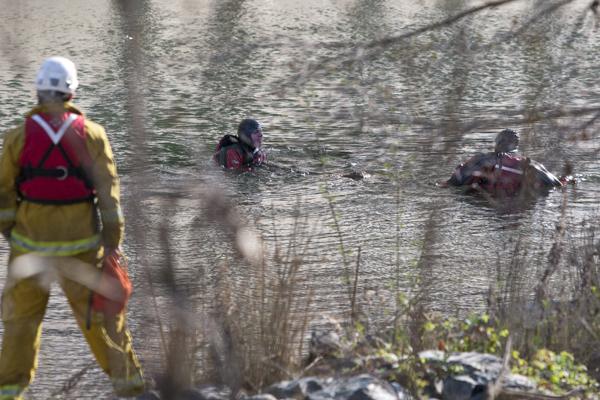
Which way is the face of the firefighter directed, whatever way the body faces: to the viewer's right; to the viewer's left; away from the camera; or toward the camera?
away from the camera

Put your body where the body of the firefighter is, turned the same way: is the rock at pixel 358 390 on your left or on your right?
on your right

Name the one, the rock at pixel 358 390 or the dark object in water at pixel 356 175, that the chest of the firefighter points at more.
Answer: the dark object in water

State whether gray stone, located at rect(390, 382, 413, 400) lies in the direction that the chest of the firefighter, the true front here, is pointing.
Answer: no

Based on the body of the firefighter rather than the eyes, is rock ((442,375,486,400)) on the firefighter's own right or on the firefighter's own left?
on the firefighter's own right

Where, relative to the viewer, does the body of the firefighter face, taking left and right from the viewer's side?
facing away from the viewer
